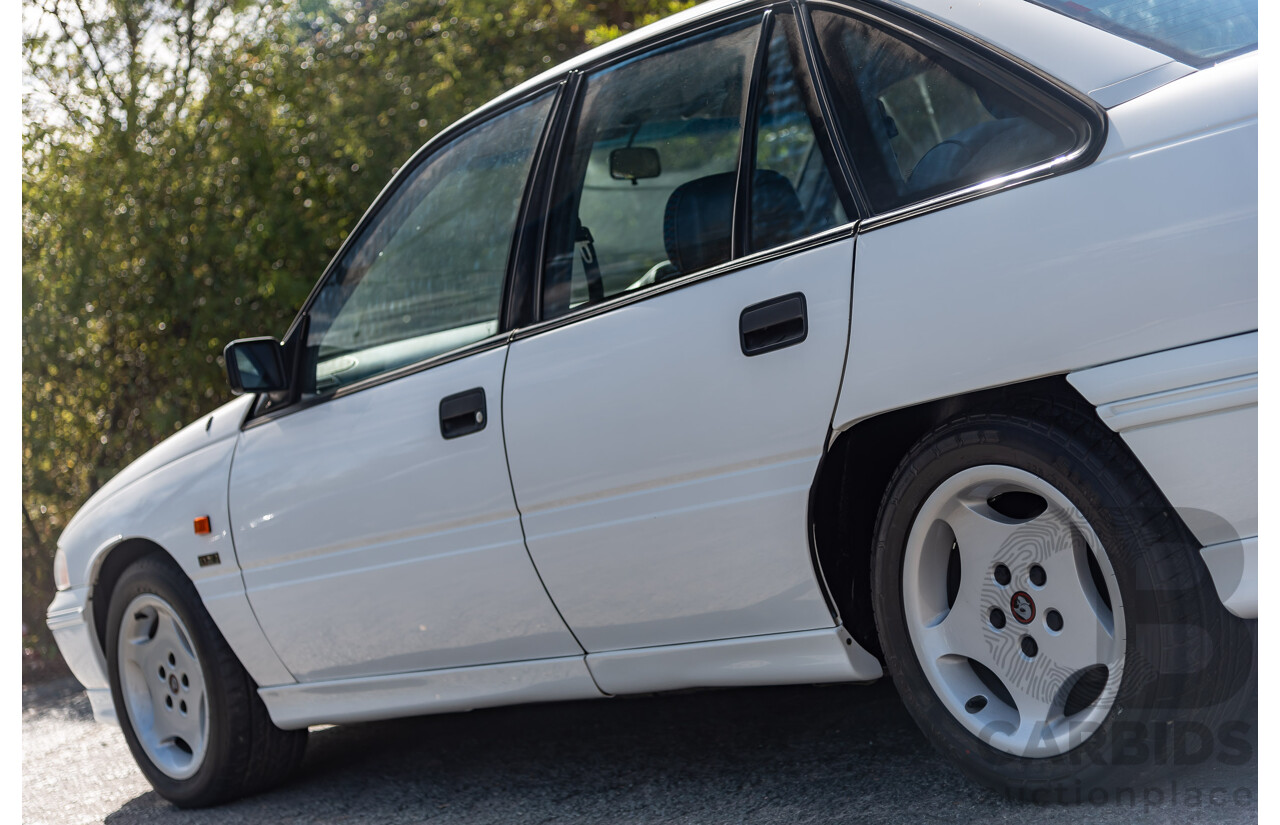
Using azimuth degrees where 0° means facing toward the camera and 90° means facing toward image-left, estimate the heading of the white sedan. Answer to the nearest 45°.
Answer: approximately 135°
